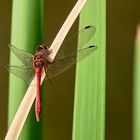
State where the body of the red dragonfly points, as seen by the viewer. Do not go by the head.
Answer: away from the camera
